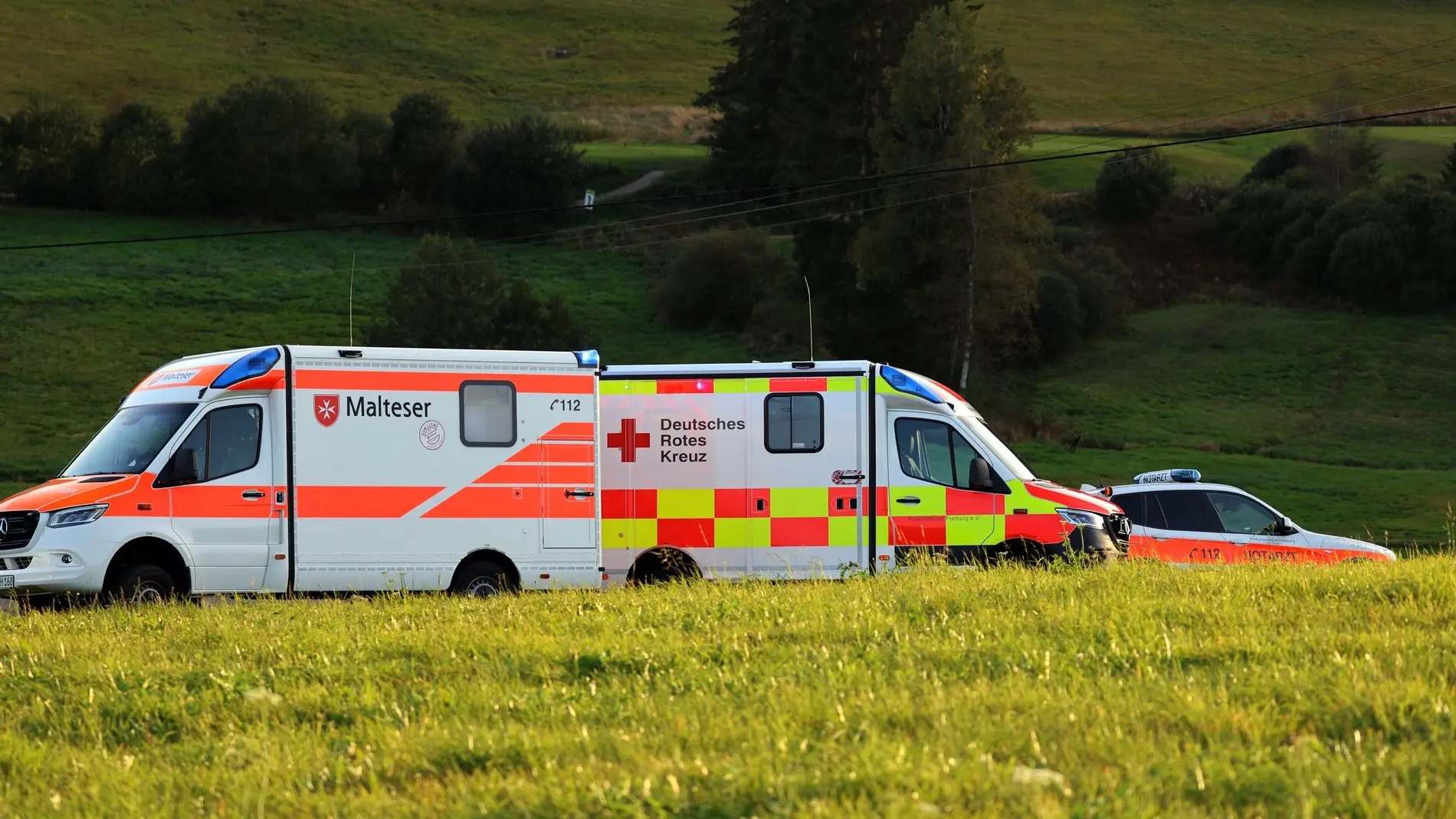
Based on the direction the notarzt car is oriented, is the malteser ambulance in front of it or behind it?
behind

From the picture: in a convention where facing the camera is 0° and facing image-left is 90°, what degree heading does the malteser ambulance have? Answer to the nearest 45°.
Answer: approximately 45°

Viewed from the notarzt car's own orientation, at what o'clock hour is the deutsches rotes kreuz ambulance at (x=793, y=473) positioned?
The deutsches rotes kreuz ambulance is roughly at 5 o'clock from the notarzt car.

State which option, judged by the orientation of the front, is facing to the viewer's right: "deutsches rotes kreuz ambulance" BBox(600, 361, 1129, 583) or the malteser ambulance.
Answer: the deutsches rotes kreuz ambulance

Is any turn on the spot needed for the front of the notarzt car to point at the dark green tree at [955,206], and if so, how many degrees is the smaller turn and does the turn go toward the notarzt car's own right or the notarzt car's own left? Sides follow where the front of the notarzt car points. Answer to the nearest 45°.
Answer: approximately 90° to the notarzt car's own left

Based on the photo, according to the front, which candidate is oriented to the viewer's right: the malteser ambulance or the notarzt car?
the notarzt car

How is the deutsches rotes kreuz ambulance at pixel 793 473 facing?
to the viewer's right

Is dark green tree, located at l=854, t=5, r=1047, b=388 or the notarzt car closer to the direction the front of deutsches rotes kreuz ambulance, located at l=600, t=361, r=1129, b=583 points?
the notarzt car

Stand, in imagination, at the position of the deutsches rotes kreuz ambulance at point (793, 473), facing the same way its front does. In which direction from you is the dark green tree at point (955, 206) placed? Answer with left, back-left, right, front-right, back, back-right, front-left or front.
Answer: left

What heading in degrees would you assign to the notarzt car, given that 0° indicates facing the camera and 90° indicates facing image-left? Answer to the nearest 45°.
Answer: approximately 270°

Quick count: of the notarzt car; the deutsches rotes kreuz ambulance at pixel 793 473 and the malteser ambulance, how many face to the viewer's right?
2
